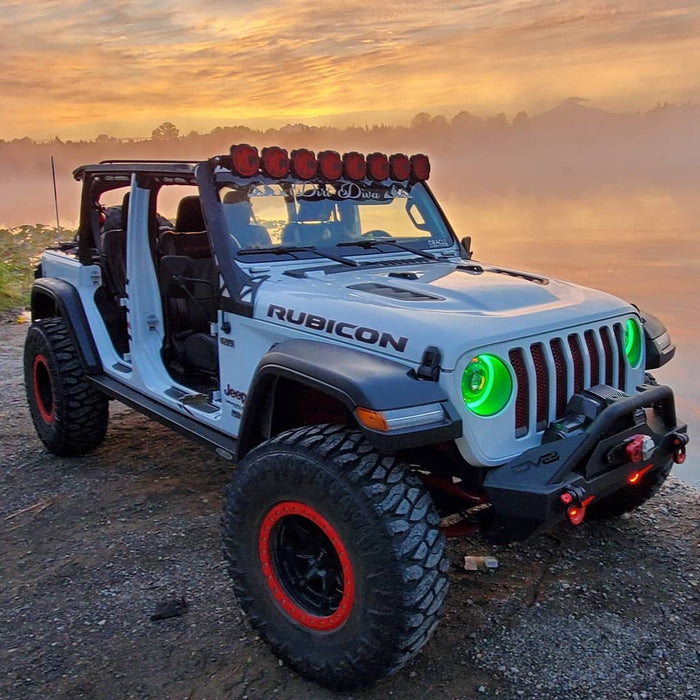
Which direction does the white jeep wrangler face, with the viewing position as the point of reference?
facing the viewer and to the right of the viewer
